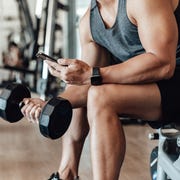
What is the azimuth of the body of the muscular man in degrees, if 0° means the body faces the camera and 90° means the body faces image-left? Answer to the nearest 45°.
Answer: approximately 45°
